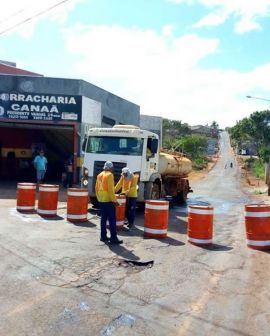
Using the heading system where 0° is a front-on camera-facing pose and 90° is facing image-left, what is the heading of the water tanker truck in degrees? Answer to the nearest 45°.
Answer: approximately 45°

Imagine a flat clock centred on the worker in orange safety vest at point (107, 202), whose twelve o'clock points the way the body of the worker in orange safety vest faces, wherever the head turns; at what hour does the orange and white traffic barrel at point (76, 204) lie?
The orange and white traffic barrel is roughly at 10 o'clock from the worker in orange safety vest.

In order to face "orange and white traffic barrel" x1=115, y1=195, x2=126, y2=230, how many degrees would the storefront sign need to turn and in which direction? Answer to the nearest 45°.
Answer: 0° — it already faces it

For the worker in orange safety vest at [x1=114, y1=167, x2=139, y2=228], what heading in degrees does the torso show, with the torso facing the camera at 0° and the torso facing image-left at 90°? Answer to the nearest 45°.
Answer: approximately 45°

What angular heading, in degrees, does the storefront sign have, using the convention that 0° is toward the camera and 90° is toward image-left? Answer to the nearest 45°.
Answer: approximately 0°

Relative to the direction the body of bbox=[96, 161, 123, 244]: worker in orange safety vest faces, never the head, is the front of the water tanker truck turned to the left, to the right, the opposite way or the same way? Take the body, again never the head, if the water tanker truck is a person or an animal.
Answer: the opposite way

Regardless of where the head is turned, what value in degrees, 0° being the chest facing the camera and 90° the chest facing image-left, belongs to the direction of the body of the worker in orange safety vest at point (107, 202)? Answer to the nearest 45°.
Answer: approximately 225°

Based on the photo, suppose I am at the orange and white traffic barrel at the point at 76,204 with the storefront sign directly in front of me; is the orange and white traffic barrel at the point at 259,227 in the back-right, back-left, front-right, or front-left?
back-right

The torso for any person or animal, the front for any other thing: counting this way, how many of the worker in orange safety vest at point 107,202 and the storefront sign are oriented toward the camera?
1
